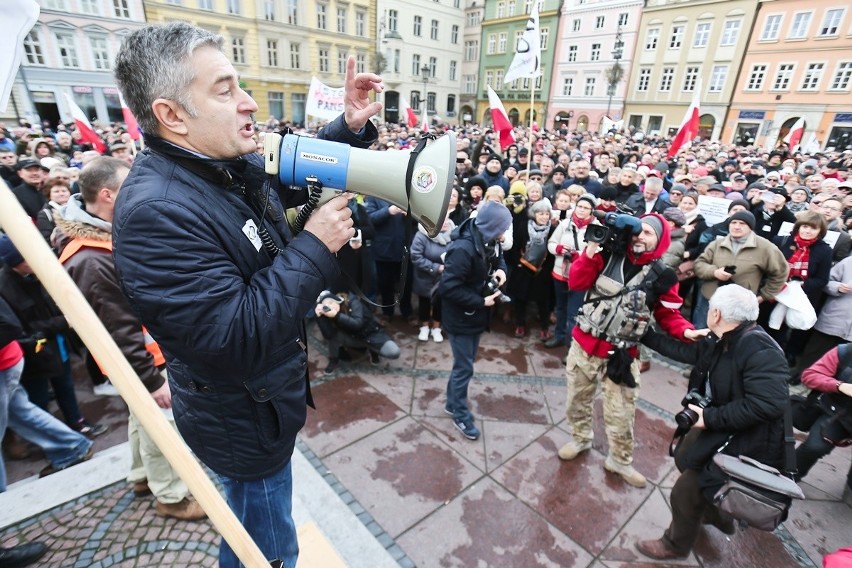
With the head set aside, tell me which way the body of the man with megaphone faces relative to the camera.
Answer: to the viewer's right

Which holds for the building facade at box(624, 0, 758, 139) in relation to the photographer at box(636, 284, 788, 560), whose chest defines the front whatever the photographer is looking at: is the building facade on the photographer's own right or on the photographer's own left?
on the photographer's own right

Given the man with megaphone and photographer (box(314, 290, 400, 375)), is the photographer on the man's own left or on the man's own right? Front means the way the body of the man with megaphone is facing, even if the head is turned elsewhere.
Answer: on the man's own left

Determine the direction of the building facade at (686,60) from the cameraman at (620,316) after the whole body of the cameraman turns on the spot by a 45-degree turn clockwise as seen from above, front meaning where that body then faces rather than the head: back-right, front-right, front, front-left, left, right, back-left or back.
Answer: back-right

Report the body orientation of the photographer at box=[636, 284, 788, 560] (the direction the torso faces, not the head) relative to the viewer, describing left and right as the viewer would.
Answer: facing to the left of the viewer

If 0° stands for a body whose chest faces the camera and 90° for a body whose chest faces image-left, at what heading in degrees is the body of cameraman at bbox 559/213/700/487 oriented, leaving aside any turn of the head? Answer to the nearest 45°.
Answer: approximately 0°

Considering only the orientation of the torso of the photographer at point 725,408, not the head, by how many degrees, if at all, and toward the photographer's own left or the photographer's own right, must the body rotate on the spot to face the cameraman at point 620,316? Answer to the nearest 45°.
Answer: approximately 45° to the photographer's own right

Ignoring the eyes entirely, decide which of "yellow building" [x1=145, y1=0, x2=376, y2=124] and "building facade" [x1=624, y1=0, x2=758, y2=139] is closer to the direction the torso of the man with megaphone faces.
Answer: the building facade

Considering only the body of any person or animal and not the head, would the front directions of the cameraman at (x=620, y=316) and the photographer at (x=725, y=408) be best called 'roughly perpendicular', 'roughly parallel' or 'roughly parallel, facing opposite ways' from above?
roughly perpendicular

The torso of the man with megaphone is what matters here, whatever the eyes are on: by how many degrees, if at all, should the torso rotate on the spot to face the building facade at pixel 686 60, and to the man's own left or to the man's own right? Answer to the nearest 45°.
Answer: approximately 45° to the man's own left

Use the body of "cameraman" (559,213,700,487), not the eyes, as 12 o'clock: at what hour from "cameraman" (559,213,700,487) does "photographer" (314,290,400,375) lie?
"photographer" (314,290,400,375) is roughly at 3 o'clock from "cameraman" (559,213,700,487).

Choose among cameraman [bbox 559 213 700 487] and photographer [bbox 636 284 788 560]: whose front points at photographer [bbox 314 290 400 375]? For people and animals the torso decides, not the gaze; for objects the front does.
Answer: photographer [bbox 636 284 788 560]
